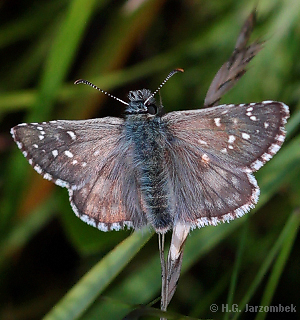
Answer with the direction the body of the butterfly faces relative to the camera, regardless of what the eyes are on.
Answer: away from the camera
